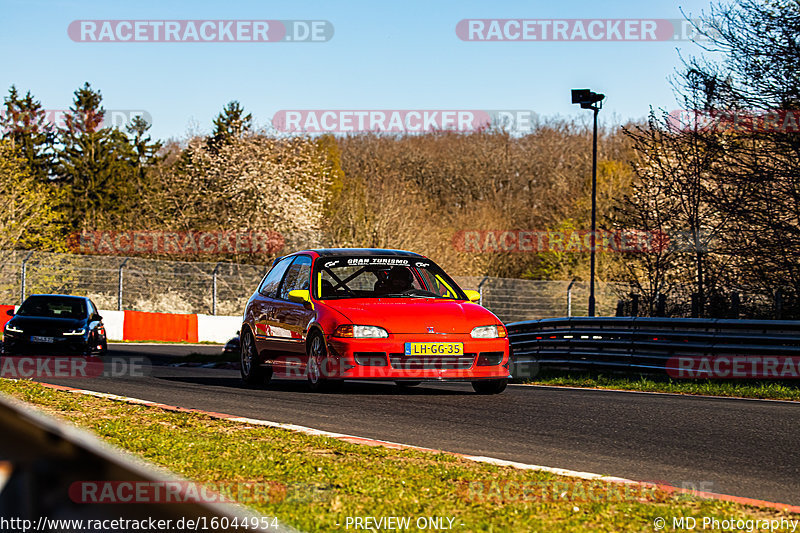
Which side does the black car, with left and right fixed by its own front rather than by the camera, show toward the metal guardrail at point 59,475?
front

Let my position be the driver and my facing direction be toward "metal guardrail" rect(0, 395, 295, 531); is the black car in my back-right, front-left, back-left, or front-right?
back-right

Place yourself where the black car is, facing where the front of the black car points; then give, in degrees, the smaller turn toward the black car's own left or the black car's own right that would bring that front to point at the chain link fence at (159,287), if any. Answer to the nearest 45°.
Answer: approximately 180°

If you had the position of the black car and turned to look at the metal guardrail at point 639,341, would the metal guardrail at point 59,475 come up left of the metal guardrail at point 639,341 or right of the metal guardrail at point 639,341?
right

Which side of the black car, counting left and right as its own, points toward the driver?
front

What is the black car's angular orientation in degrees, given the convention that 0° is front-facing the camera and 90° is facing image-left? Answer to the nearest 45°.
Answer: approximately 0°

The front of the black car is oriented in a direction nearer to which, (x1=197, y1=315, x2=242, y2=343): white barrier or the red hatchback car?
the red hatchback car

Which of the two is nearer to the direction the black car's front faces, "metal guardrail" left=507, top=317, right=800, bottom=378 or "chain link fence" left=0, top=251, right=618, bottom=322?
the metal guardrail

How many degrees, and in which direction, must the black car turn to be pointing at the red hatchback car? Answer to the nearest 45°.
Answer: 0° — it already faces it

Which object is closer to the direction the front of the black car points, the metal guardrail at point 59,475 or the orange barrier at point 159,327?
the metal guardrail

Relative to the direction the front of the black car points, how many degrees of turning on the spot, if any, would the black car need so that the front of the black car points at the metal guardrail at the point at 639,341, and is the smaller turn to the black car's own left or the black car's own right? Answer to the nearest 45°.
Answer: approximately 45° to the black car's own left
